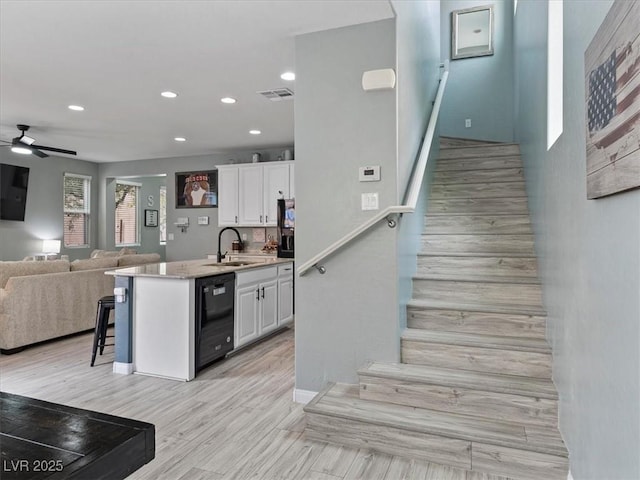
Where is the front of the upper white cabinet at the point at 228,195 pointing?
toward the camera

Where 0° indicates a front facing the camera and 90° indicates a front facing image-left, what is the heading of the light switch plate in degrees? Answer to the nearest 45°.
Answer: approximately 0°

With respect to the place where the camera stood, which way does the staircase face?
facing the viewer

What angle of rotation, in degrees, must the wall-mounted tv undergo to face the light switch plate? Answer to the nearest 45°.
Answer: approximately 45° to its right

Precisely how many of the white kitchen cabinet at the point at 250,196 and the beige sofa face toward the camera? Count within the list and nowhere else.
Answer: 1

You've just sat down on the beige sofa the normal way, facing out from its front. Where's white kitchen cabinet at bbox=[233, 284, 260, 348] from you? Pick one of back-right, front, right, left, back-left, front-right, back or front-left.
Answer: back

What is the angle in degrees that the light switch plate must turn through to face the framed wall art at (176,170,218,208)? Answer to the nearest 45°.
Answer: approximately 135° to its right

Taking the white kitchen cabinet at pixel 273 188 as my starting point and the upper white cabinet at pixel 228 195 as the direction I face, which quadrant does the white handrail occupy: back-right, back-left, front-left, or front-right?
back-left

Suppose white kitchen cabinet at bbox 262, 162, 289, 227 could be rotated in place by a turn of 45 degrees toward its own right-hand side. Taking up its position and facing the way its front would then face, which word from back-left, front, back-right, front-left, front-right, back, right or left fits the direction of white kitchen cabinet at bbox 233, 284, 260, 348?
front-left

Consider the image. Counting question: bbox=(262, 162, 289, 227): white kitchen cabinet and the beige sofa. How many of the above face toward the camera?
1

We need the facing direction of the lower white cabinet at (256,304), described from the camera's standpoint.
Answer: facing the viewer and to the right of the viewer

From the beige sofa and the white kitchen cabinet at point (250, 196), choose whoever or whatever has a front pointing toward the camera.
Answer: the white kitchen cabinet

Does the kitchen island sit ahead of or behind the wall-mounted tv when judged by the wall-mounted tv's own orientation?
ahead

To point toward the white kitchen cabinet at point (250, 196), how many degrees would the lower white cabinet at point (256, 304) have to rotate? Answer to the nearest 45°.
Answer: approximately 135° to its left
